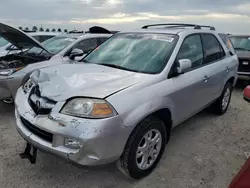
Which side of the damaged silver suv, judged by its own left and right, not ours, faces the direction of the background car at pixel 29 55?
right

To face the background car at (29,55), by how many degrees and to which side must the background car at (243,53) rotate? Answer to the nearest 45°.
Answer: approximately 45° to its right

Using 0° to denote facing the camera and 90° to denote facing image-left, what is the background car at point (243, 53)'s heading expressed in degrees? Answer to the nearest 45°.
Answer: approximately 0°

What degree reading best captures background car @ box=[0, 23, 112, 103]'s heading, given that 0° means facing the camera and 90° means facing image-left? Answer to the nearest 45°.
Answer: approximately 45°

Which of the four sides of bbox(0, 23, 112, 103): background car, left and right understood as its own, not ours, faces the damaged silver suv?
left

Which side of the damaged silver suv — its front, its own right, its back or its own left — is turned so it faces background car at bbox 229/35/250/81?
back

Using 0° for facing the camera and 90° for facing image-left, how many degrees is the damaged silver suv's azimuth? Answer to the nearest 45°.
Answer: approximately 45°

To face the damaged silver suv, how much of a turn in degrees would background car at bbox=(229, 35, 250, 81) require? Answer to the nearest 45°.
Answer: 0° — it already faces it
